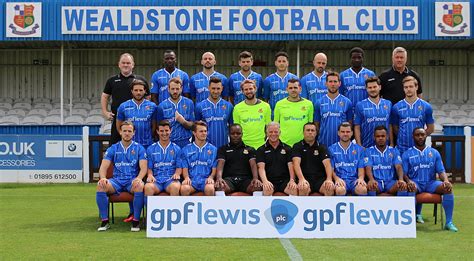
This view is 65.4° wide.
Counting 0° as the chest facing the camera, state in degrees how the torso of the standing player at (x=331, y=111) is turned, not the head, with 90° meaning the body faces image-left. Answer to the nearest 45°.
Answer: approximately 0°

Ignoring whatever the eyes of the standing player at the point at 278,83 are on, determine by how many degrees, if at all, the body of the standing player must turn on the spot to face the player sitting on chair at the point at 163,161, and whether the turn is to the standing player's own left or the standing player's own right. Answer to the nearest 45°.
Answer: approximately 45° to the standing player's own right

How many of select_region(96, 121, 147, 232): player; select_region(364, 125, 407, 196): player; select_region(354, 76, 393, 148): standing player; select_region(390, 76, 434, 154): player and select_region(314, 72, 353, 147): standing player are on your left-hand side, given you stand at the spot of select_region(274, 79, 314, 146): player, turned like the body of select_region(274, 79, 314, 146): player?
4

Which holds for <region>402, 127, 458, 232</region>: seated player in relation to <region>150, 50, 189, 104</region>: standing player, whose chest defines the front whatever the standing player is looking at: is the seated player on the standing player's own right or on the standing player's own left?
on the standing player's own left

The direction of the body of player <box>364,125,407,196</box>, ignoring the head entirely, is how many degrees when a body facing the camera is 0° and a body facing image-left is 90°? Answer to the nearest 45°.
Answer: approximately 0°

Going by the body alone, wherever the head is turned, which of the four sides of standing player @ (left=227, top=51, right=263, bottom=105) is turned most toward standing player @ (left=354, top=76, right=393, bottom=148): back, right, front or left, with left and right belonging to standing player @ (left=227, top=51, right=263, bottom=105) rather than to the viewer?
left
